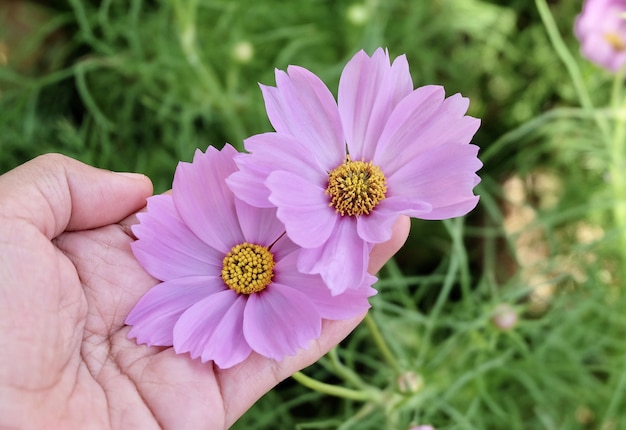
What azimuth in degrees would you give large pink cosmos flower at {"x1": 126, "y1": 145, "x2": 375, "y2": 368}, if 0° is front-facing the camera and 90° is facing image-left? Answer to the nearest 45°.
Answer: approximately 0°

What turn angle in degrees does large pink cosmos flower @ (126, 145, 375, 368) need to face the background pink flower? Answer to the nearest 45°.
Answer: approximately 90° to its left

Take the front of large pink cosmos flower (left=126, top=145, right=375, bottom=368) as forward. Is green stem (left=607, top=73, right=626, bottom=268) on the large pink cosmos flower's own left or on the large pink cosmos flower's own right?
on the large pink cosmos flower's own left
